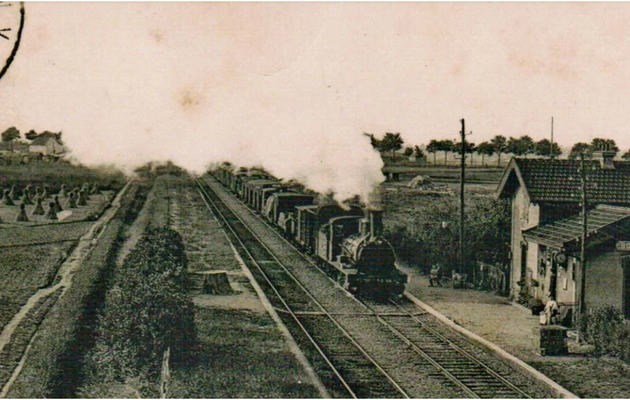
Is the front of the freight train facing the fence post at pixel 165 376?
no

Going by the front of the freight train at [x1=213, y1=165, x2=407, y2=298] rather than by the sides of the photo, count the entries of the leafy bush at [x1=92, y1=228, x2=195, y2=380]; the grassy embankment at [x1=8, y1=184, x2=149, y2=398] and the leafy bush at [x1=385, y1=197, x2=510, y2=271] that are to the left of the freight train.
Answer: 1

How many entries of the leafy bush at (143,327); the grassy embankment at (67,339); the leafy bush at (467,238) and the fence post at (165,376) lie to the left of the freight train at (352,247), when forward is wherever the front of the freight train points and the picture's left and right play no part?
1

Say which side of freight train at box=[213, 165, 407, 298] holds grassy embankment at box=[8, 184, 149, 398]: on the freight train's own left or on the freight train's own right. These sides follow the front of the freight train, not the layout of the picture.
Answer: on the freight train's own right

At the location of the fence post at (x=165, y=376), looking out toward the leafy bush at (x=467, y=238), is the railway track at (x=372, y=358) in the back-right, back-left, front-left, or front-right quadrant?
front-right

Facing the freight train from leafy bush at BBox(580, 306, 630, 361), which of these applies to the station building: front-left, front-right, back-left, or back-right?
front-right

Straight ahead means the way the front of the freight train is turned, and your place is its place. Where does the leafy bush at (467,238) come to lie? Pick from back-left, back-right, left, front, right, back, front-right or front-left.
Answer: left

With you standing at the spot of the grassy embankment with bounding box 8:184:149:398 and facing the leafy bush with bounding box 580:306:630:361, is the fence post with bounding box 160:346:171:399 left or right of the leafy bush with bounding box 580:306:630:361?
right

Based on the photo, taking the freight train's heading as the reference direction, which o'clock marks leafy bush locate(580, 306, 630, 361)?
The leafy bush is roughly at 12 o'clock from the freight train.
